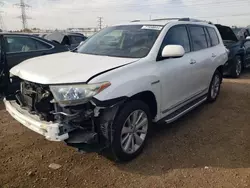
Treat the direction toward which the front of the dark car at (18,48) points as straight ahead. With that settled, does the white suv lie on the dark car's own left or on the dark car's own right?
on the dark car's own left

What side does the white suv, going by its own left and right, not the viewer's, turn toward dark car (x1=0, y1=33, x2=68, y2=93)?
right

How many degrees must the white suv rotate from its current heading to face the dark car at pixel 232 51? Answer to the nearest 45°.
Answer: approximately 180°

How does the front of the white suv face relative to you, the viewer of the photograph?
facing the viewer and to the left of the viewer

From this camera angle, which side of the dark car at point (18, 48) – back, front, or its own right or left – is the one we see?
left

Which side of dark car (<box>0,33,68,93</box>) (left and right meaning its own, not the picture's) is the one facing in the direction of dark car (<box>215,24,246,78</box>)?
back

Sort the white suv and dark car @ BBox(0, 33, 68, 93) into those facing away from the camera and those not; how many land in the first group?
0
